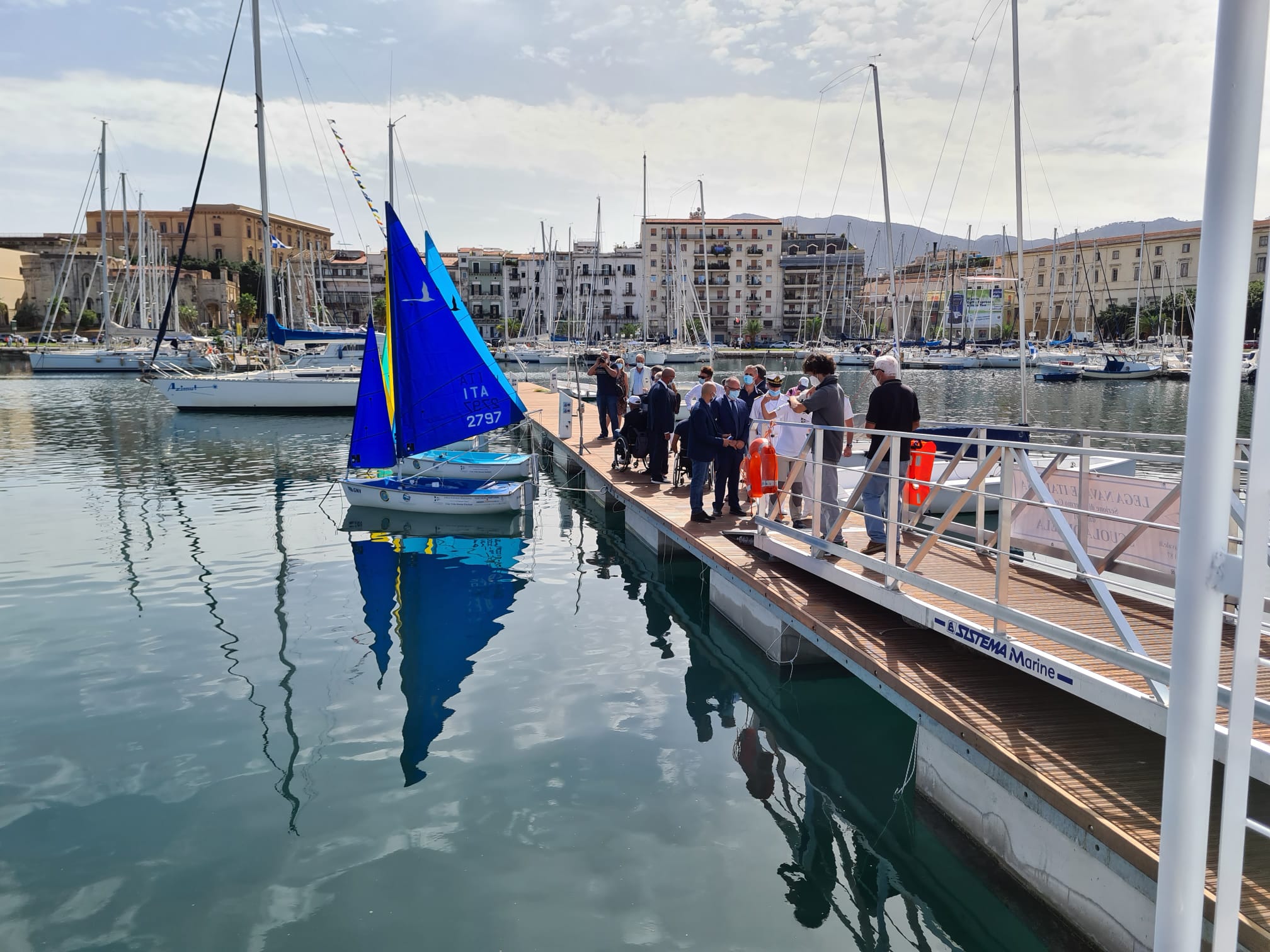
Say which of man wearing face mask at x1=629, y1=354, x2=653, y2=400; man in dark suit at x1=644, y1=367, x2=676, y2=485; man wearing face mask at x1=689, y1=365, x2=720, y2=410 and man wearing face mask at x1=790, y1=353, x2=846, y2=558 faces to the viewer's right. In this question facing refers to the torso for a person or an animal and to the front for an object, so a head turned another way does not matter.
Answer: the man in dark suit

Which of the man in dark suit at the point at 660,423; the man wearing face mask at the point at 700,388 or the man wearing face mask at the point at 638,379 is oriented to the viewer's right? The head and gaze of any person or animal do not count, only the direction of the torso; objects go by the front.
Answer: the man in dark suit

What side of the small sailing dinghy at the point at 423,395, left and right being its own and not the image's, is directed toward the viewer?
left

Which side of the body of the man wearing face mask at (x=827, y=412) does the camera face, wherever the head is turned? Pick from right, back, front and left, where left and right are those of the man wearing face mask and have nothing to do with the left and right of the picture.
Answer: left

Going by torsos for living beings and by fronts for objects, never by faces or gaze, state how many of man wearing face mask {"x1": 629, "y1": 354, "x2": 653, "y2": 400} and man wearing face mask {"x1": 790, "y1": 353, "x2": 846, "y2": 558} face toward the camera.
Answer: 1

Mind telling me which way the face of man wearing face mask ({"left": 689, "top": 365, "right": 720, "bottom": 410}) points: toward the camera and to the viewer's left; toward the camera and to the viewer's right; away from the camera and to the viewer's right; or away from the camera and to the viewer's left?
toward the camera and to the viewer's left

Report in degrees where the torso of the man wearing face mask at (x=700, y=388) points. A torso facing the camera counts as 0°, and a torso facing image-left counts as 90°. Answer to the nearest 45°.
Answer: approximately 45°

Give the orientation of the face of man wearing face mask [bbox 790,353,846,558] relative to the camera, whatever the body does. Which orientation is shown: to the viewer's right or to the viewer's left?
to the viewer's left

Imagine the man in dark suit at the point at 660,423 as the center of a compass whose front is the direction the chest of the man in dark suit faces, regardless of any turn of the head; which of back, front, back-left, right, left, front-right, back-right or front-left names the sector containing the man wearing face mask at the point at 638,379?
left
